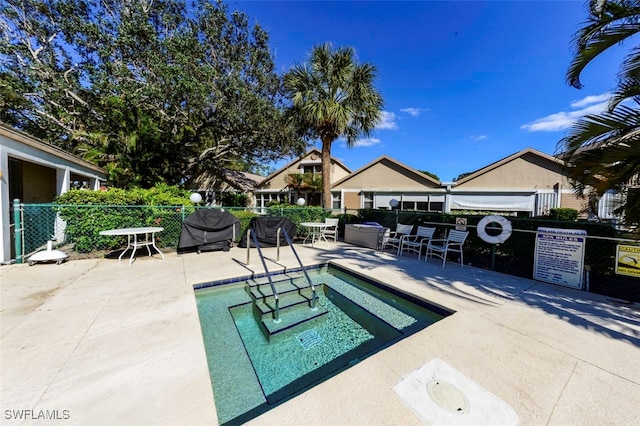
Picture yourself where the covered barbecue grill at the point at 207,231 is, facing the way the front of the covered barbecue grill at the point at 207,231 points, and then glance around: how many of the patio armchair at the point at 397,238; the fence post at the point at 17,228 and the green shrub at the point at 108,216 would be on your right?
2

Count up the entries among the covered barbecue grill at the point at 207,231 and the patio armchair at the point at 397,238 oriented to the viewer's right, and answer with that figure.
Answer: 0

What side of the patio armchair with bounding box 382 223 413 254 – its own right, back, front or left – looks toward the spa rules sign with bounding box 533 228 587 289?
left

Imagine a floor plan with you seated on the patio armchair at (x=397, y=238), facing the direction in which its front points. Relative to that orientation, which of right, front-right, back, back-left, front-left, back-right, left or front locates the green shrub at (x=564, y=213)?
back

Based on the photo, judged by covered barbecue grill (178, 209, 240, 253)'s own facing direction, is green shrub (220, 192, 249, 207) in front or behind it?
behind

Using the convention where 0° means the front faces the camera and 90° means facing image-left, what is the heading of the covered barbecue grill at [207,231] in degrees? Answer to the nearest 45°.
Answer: approximately 0°

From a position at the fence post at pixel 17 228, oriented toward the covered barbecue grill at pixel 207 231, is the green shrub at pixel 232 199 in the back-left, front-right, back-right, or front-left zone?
front-left

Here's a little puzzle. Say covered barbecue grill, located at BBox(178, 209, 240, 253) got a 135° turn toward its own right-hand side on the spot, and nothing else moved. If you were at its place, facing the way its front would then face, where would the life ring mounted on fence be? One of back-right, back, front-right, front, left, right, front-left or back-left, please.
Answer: back

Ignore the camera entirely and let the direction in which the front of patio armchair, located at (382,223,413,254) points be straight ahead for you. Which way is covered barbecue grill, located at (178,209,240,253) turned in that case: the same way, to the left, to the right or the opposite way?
to the left

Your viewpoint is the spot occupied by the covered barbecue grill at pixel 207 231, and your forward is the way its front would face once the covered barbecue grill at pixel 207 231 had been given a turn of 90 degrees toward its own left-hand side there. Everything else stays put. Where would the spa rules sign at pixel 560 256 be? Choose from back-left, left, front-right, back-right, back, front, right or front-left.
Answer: front-right

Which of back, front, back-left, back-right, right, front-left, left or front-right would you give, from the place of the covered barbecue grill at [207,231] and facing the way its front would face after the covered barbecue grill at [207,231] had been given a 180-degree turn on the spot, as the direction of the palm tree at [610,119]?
back-right

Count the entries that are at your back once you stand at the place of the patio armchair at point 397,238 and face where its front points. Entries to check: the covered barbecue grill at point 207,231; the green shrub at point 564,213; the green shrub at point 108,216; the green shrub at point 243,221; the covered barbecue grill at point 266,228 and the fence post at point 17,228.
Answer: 1

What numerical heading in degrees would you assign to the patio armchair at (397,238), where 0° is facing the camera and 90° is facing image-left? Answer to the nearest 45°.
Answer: approximately 45°

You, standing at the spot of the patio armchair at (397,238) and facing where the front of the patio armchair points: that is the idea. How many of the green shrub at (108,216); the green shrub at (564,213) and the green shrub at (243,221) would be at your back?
1

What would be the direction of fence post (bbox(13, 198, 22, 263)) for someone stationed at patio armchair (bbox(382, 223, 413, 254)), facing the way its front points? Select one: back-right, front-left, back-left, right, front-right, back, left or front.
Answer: front
